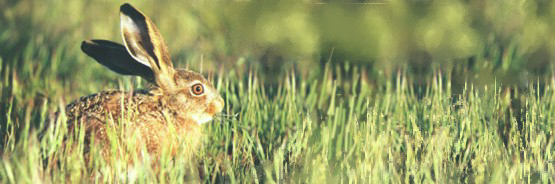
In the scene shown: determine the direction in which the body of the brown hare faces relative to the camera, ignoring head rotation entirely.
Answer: to the viewer's right
